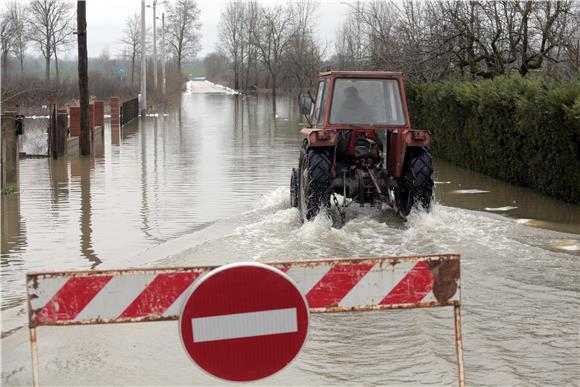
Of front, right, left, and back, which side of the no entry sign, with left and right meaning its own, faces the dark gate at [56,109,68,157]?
back

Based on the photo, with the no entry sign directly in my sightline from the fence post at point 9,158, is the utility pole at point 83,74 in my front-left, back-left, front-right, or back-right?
back-left

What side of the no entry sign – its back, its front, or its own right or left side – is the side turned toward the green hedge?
back

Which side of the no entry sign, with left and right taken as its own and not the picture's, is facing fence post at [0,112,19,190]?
back

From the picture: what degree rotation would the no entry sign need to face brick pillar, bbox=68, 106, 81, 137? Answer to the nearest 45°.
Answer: approximately 180°

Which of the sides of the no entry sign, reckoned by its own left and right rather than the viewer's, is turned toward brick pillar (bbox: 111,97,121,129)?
back

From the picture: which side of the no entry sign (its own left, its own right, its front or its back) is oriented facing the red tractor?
back

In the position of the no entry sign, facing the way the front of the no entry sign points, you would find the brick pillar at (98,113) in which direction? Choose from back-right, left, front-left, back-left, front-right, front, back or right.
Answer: back

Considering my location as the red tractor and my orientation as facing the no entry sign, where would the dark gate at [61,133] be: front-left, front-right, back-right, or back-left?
back-right

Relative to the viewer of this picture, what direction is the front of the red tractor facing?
facing away from the viewer

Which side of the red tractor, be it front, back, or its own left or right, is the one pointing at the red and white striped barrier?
back

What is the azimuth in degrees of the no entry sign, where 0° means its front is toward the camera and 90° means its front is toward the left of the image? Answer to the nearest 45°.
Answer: approximately 0°
